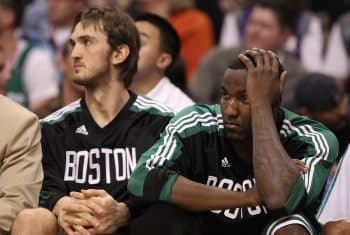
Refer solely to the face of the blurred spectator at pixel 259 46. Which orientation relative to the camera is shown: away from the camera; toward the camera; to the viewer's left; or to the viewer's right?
toward the camera

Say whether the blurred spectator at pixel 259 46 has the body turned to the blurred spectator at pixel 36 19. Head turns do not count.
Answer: no

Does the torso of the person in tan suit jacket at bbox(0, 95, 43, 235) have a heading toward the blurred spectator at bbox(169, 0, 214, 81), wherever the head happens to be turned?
no

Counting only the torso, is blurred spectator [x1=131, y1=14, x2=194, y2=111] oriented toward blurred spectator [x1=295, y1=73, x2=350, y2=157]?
no

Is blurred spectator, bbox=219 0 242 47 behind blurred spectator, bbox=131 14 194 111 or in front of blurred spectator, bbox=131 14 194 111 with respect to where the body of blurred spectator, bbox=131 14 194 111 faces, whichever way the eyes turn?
behind

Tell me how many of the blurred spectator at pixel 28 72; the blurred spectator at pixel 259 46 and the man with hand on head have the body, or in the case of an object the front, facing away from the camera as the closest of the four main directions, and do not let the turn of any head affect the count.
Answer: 0

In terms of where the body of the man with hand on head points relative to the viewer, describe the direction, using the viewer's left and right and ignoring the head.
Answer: facing the viewer

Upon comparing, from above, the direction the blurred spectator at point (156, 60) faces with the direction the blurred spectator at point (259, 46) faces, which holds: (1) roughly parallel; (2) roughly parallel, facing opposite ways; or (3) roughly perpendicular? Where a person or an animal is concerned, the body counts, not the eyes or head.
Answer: roughly parallel

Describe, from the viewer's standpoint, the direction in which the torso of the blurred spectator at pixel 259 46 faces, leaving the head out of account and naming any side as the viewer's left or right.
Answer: facing the viewer and to the left of the viewer

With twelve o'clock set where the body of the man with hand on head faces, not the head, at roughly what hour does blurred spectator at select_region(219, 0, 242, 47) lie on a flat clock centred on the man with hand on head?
The blurred spectator is roughly at 6 o'clock from the man with hand on head.
